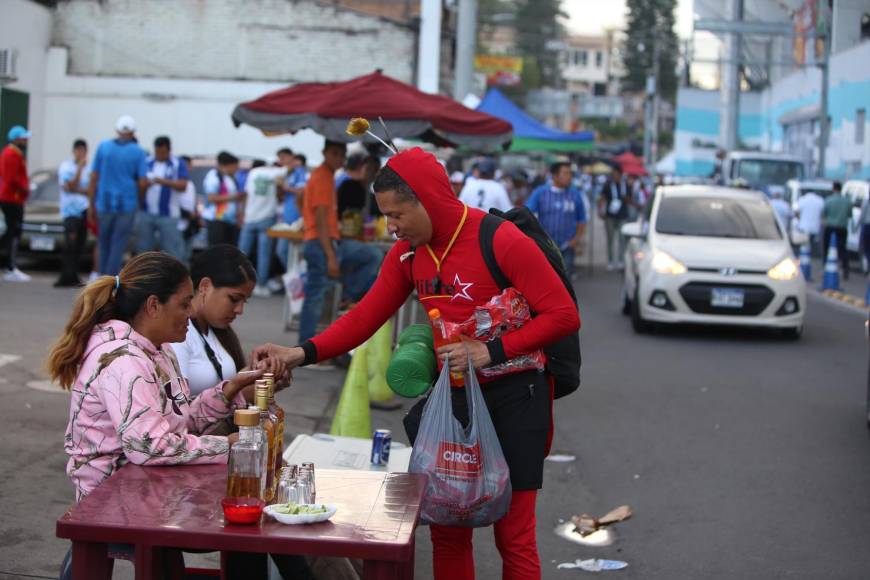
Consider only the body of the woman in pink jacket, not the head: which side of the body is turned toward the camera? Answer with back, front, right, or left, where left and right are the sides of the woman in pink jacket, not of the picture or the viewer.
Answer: right

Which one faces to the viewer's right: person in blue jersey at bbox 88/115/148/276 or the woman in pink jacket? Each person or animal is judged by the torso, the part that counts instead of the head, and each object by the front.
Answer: the woman in pink jacket

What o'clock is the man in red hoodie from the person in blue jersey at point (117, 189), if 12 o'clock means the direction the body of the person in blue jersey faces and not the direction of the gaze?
The man in red hoodie is roughly at 6 o'clock from the person in blue jersey.

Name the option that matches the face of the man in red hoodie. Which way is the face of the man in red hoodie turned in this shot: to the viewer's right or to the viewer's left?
to the viewer's left

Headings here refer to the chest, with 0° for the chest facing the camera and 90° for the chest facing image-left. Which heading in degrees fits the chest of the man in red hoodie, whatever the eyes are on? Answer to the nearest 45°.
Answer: approximately 45°

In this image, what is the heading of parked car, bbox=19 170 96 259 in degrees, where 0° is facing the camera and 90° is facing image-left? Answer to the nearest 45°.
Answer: approximately 0°

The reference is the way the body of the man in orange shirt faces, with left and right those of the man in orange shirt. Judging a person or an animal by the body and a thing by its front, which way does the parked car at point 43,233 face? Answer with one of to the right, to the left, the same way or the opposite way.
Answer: to the right

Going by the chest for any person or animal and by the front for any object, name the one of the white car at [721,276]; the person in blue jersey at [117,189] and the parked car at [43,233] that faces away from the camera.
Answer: the person in blue jersey

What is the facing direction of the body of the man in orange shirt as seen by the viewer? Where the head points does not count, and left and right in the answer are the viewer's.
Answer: facing to the right of the viewer

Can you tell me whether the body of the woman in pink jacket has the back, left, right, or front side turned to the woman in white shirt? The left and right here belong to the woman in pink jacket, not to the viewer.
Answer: left

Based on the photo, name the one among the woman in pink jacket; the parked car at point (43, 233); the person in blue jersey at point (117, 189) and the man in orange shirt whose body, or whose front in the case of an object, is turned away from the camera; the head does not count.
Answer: the person in blue jersey
